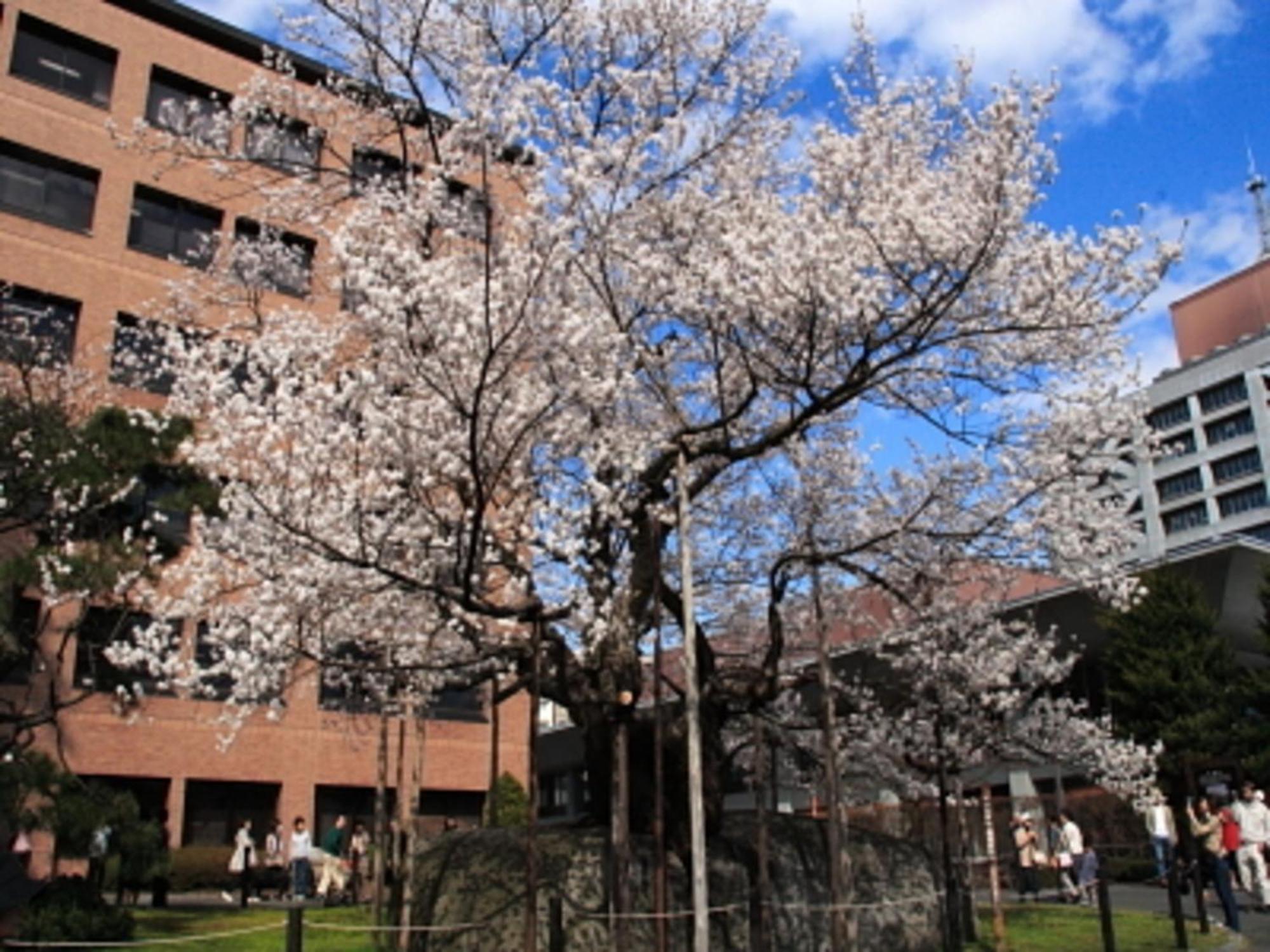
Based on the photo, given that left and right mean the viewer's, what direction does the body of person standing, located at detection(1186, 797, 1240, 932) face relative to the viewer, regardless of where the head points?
facing to the left of the viewer

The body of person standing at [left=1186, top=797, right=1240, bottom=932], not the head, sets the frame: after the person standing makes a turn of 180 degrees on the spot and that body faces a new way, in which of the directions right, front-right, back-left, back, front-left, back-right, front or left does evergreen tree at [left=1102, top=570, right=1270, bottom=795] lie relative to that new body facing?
left

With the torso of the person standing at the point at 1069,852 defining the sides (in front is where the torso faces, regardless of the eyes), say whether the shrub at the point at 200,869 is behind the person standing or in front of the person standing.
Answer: in front

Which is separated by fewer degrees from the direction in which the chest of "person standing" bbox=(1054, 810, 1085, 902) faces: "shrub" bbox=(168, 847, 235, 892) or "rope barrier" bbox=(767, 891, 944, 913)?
the shrub

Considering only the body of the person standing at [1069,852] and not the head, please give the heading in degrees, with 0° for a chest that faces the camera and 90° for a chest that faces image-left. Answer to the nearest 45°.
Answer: approximately 90°

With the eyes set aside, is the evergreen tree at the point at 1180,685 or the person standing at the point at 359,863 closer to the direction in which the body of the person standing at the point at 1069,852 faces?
the person standing
